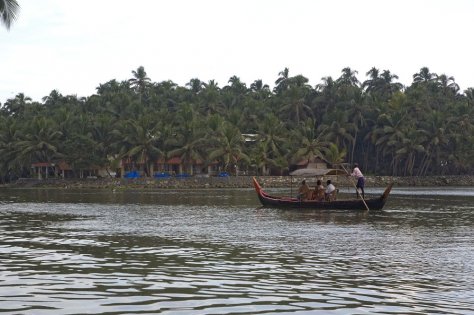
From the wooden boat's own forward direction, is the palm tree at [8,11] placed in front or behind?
in front

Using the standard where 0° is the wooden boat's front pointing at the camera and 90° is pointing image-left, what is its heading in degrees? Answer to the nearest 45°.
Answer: approximately 90°

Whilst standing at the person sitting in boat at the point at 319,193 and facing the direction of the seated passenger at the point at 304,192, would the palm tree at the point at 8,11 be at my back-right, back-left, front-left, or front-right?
front-left
